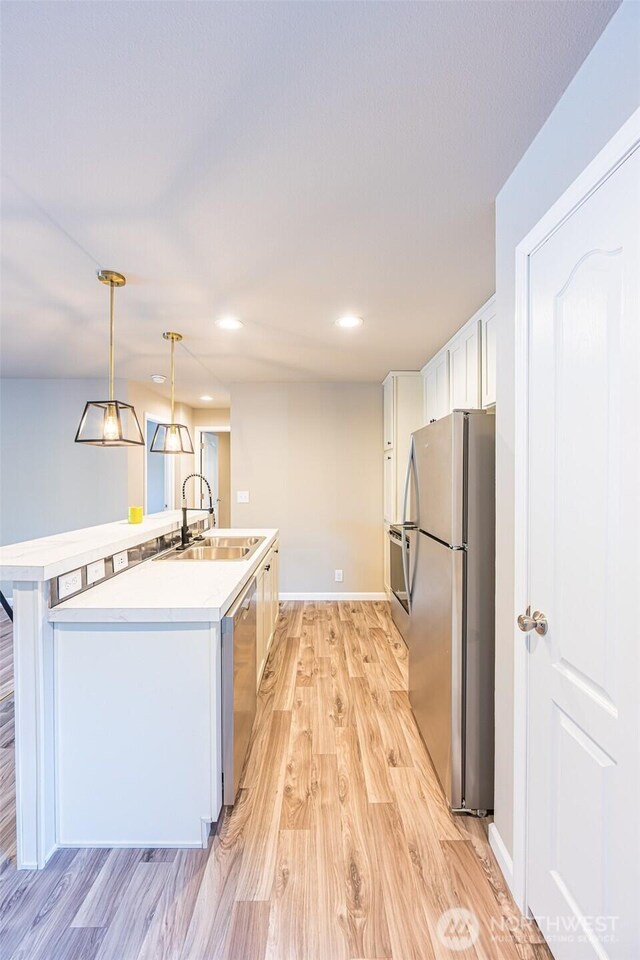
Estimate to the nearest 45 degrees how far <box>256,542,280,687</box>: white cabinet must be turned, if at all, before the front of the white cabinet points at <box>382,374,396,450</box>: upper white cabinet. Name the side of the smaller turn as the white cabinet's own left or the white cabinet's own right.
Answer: approximately 45° to the white cabinet's own left

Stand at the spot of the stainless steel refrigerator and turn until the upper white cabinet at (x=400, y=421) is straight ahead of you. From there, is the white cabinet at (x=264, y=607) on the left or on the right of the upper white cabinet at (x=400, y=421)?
left

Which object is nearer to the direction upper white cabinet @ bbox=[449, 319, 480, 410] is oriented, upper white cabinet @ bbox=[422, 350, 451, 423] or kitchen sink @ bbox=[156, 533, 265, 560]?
the kitchen sink

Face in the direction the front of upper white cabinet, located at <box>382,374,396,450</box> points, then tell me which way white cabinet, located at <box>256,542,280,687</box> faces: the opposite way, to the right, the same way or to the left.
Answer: the opposite way

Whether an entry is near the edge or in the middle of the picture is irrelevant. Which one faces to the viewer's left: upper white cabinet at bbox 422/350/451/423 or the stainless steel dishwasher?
the upper white cabinet

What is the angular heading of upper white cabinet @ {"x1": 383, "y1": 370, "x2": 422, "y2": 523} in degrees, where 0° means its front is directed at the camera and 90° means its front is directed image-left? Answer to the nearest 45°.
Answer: approximately 90°

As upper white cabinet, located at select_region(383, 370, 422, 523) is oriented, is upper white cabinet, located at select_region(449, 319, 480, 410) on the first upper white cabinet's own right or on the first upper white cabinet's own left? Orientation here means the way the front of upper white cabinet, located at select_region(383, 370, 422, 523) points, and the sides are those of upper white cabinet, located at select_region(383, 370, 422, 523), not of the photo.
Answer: on the first upper white cabinet's own left

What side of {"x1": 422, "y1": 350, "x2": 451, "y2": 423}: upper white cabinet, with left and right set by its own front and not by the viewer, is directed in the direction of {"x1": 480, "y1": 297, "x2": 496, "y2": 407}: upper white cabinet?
left

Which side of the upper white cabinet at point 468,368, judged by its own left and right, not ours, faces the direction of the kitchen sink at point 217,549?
front

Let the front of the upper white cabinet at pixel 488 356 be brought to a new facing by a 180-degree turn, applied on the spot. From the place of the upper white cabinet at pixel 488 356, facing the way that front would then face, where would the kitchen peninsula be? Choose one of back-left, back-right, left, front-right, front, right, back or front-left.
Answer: back-right

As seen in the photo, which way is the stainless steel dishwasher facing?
to the viewer's right

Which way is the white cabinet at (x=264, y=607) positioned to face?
to the viewer's right

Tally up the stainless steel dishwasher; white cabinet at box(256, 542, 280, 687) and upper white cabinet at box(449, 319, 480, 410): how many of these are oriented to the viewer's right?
2
